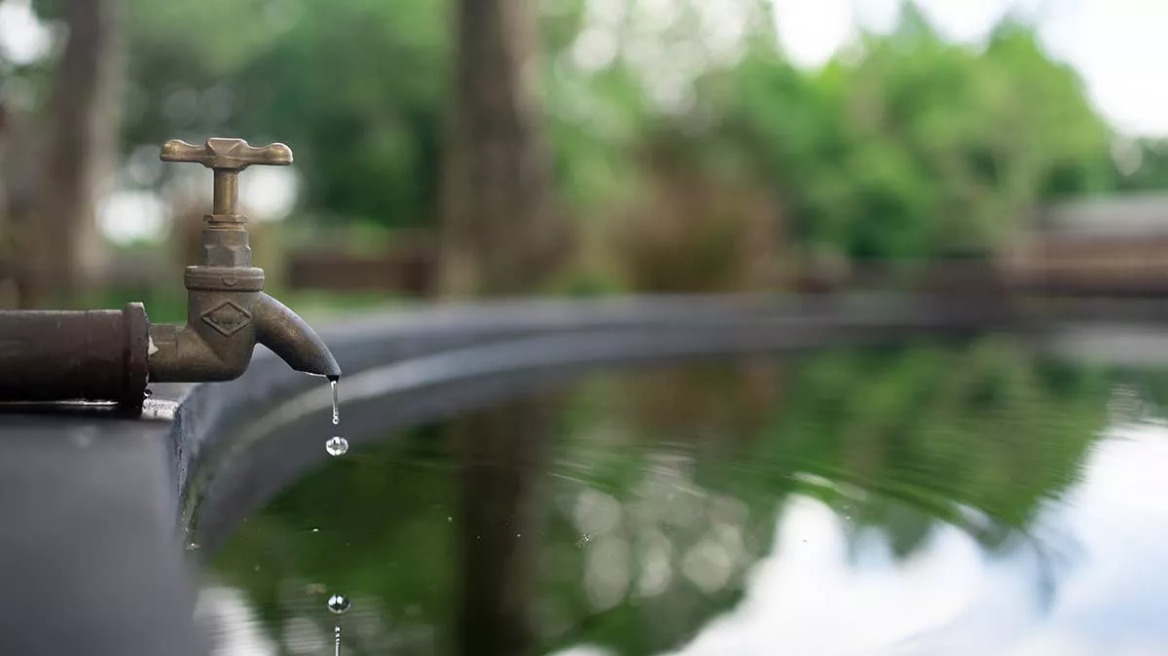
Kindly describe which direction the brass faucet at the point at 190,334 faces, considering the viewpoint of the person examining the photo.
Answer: facing to the right of the viewer

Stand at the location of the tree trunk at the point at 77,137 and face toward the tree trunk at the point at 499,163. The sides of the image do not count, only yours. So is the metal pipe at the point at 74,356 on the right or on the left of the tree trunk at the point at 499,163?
right

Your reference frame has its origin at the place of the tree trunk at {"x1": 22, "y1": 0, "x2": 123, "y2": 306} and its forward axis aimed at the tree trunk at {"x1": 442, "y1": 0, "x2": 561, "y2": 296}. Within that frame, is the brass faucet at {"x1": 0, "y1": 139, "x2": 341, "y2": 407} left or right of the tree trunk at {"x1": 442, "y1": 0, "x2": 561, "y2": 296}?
right

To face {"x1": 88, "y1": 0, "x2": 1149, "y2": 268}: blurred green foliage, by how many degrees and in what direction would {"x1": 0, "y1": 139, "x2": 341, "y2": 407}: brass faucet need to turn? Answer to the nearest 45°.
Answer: approximately 45° to its left

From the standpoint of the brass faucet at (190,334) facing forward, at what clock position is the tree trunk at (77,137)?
The tree trunk is roughly at 9 o'clock from the brass faucet.

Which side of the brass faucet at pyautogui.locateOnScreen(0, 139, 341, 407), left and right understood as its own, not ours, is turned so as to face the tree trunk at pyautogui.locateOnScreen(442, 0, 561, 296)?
left
